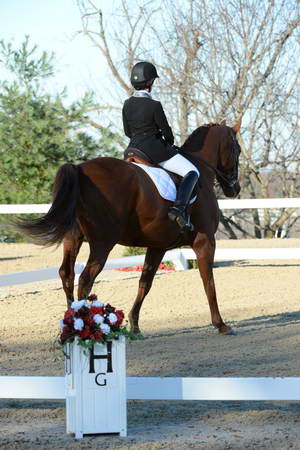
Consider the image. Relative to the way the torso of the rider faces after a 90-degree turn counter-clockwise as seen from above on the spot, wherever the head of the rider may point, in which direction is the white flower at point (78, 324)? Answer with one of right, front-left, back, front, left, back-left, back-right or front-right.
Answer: back-left

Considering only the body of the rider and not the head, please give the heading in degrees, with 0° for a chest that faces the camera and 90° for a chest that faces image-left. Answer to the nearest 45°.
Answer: approximately 225°

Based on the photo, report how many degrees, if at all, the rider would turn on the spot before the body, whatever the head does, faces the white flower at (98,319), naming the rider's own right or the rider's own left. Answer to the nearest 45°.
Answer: approximately 135° to the rider's own right

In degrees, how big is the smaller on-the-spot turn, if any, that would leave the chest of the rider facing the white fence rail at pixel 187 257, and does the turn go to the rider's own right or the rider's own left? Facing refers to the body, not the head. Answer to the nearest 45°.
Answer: approximately 45° to the rider's own left

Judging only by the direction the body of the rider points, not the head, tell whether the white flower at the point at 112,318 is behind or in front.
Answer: behind

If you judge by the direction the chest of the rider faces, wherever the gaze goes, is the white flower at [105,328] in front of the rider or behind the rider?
behind

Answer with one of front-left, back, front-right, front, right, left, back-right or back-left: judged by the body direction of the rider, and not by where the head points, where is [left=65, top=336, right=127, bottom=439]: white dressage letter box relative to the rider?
back-right

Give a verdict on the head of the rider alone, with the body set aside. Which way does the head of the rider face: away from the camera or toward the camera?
away from the camera

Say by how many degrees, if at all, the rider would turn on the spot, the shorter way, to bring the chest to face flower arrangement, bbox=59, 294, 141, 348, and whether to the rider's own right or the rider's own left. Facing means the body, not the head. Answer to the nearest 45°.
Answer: approximately 135° to the rider's own right
